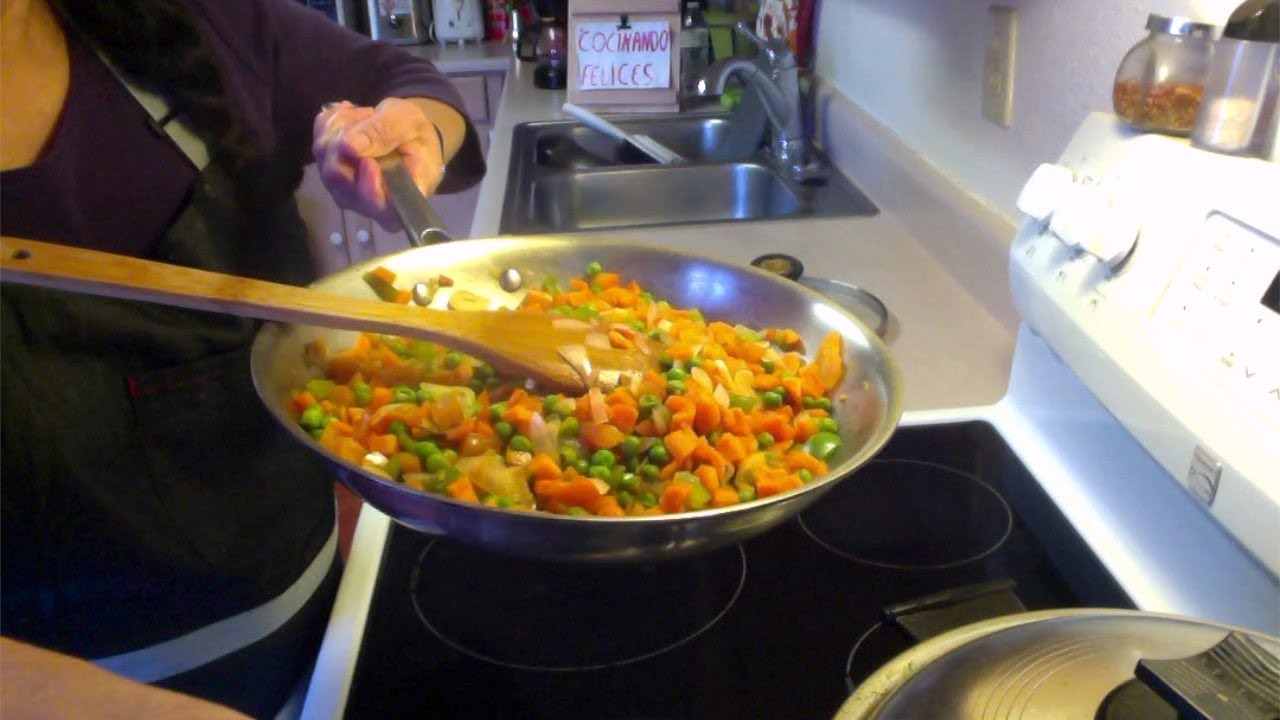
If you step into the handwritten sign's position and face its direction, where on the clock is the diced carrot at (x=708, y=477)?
The diced carrot is roughly at 12 o'clock from the handwritten sign.

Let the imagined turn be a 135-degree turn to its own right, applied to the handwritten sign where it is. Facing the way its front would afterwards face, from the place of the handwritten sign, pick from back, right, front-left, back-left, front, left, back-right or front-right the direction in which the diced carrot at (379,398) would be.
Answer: back-left

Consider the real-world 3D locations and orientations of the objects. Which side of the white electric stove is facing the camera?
left

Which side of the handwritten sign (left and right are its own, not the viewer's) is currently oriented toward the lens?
front

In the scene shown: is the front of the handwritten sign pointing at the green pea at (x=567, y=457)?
yes

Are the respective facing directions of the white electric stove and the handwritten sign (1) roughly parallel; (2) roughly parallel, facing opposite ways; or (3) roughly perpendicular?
roughly perpendicular

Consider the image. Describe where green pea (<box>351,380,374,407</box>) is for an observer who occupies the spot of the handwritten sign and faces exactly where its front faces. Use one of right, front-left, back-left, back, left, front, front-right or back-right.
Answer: front
